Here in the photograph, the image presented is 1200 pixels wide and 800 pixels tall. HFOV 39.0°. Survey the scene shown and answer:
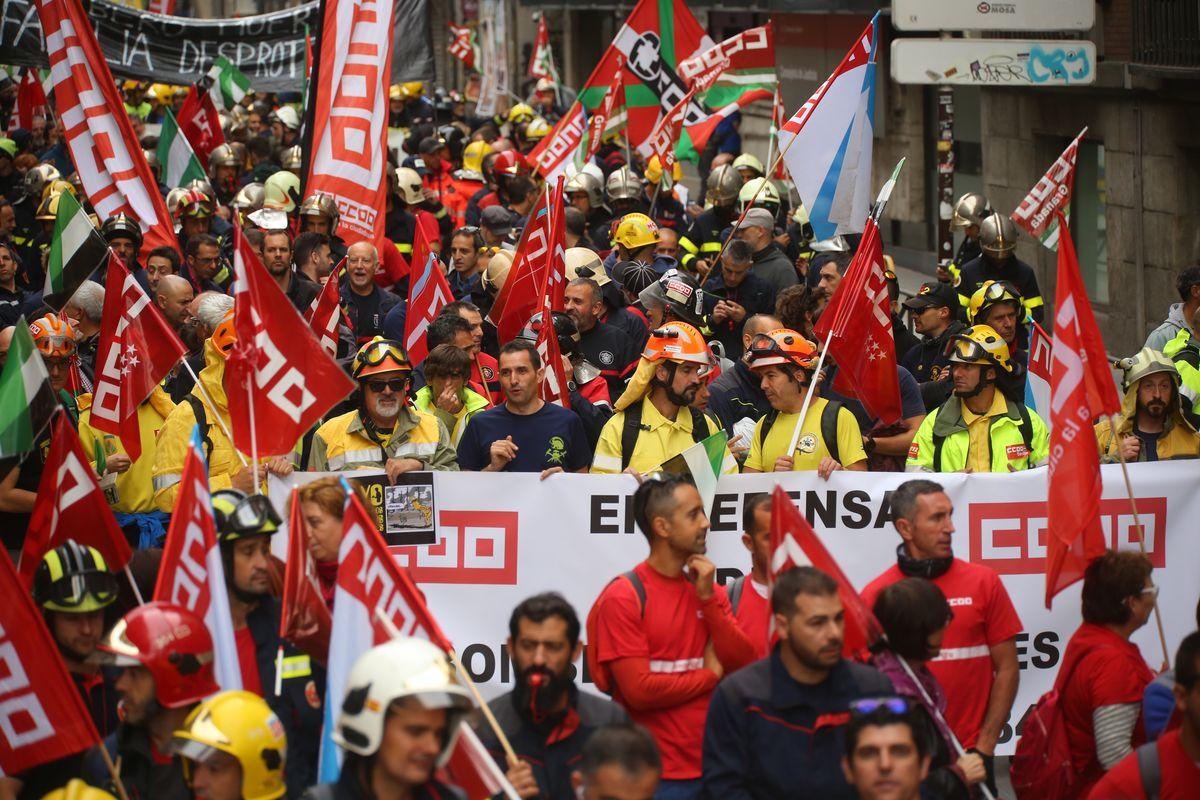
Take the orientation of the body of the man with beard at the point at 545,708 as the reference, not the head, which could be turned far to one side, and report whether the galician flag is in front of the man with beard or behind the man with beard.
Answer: behind

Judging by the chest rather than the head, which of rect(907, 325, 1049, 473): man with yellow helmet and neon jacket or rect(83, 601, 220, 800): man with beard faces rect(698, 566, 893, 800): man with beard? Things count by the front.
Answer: rect(907, 325, 1049, 473): man with yellow helmet and neon jacket

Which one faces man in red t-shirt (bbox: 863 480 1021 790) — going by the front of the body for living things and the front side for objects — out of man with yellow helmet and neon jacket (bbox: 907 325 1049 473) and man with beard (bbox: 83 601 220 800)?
man with yellow helmet and neon jacket (bbox: 907 325 1049 473)

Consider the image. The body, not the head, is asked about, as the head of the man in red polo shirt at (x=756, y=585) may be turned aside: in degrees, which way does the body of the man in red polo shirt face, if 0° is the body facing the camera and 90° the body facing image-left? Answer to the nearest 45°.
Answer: approximately 315°

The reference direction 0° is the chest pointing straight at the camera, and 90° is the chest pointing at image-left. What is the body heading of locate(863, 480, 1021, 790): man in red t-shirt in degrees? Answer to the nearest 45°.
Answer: approximately 0°

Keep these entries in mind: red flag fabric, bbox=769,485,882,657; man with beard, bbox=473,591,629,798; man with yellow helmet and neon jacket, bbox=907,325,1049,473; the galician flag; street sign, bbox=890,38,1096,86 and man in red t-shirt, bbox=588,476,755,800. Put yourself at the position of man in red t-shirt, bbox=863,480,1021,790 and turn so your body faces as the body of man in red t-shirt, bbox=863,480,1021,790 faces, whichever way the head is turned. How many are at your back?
3

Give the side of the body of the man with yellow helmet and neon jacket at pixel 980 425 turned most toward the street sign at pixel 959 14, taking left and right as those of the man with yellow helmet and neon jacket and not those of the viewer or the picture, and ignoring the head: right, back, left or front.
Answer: back
